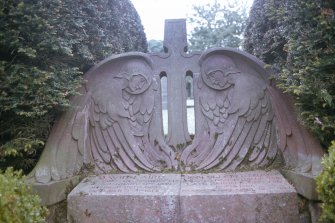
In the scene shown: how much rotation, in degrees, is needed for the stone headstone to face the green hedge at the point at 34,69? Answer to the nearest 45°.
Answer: approximately 90° to its right

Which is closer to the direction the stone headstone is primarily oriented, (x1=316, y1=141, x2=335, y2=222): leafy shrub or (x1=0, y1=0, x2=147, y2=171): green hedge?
the leafy shrub

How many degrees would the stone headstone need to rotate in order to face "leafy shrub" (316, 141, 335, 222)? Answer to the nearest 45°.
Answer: approximately 45° to its left

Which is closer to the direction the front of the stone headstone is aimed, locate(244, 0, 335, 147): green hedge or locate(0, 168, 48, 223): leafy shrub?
the leafy shrub

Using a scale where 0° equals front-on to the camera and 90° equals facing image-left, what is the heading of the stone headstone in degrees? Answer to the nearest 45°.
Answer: approximately 0°

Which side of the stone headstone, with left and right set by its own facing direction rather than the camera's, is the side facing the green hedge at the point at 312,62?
left
